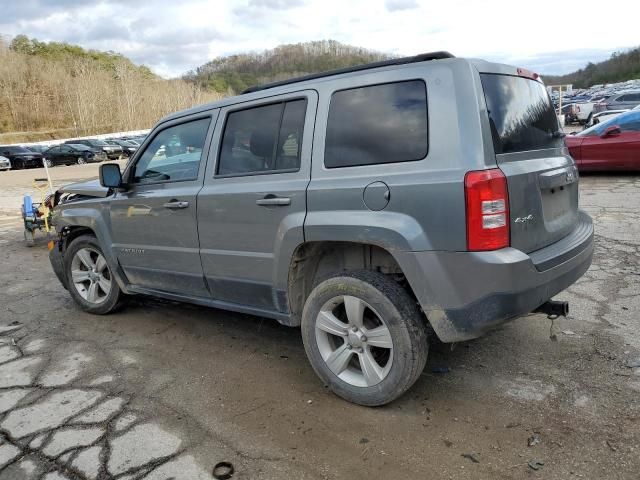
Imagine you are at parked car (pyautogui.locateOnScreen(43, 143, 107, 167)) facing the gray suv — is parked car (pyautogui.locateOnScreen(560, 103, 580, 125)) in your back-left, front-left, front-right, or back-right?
front-left

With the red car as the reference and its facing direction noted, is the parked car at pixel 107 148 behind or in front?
in front

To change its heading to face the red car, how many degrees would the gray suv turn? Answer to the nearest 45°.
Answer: approximately 90° to its right

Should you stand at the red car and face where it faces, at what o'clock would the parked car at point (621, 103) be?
The parked car is roughly at 3 o'clock from the red car.

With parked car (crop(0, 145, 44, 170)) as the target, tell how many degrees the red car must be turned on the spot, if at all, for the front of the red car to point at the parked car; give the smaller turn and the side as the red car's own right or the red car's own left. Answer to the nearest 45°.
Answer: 0° — it already faces it

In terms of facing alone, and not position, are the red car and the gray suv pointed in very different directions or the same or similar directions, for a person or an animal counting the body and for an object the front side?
same or similar directions

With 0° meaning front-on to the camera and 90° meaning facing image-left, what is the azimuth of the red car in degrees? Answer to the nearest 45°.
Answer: approximately 90°

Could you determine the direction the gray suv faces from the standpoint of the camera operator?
facing away from the viewer and to the left of the viewer
